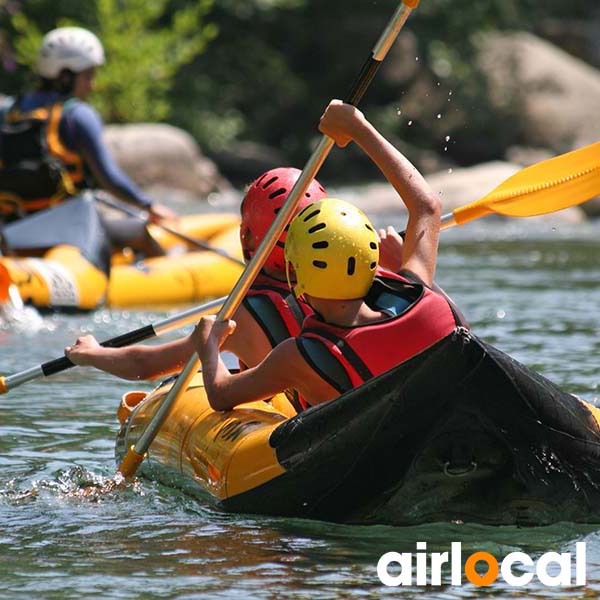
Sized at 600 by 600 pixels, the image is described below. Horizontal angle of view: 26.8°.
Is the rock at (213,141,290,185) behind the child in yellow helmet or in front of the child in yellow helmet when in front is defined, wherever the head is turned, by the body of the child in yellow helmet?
in front

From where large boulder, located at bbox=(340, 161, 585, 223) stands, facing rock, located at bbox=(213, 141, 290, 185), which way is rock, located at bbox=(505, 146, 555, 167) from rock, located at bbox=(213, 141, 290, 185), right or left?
right

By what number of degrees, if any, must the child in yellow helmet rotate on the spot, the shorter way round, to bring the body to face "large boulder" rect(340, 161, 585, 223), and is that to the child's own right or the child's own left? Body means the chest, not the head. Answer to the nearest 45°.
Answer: approximately 45° to the child's own right

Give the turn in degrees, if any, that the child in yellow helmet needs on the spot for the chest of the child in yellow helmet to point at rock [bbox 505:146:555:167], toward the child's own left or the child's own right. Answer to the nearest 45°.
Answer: approximately 45° to the child's own right

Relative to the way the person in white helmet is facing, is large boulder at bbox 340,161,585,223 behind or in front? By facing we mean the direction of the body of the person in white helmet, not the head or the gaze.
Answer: in front

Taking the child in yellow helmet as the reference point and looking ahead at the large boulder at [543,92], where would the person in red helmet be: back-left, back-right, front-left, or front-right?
front-left

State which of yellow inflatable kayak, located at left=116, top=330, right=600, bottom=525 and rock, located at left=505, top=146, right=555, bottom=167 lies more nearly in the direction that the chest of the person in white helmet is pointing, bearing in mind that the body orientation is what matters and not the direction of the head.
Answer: the rock

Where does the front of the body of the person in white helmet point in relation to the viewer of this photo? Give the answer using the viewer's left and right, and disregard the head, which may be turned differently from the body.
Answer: facing away from the viewer and to the right of the viewer

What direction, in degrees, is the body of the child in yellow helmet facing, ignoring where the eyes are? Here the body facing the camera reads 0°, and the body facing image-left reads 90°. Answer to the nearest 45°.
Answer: approximately 135°

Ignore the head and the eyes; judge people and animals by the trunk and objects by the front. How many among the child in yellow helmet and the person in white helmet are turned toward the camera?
0

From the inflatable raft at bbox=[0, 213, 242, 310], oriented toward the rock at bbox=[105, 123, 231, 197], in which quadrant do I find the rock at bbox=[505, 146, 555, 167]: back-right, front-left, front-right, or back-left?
front-right

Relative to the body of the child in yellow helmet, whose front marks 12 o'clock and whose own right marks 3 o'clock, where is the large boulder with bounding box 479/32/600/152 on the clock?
The large boulder is roughly at 2 o'clock from the child in yellow helmet.
